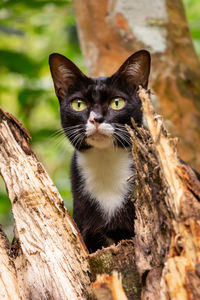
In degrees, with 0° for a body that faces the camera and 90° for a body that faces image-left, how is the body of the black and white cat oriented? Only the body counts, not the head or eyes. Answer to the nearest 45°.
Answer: approximately 0°
